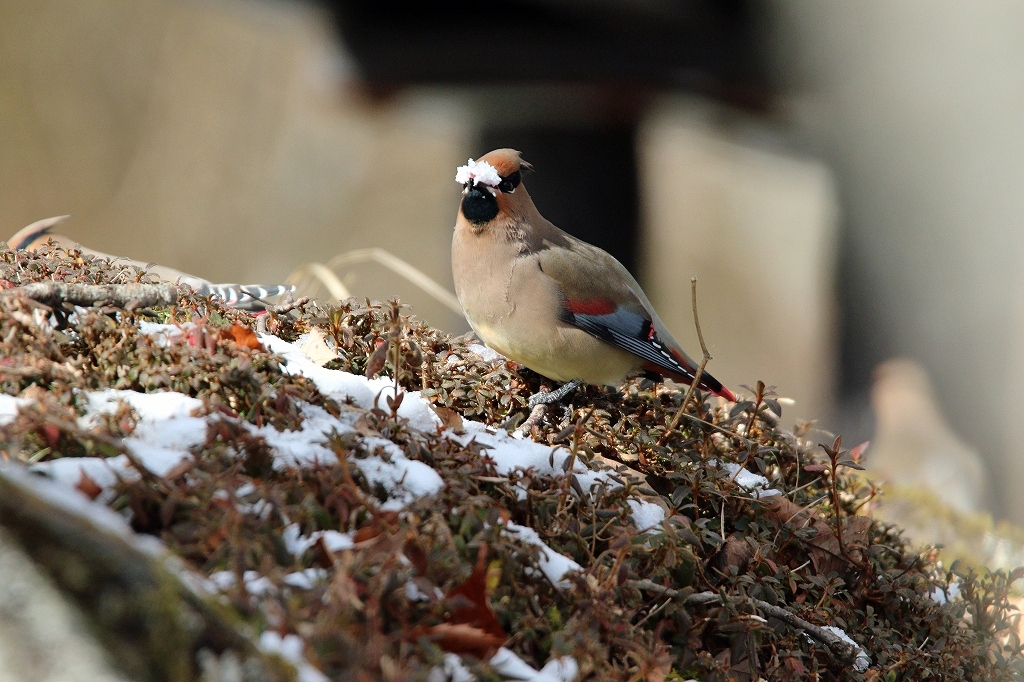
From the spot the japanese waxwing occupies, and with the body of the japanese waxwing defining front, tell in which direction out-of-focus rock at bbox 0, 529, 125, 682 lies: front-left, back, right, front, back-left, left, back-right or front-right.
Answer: front-left

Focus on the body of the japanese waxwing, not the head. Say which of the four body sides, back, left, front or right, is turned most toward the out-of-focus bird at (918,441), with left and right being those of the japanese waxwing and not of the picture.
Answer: back

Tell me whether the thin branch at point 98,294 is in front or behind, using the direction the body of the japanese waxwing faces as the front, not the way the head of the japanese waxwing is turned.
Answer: in front

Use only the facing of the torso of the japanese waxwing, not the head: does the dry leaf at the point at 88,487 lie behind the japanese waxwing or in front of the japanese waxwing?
in front

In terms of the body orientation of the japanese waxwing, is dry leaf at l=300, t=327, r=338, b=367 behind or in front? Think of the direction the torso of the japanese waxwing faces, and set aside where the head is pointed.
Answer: in front

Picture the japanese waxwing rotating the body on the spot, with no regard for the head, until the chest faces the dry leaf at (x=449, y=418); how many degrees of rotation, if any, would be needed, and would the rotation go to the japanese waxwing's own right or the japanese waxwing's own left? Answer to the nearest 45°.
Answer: approximately 45° to the japanese waxwing's own left

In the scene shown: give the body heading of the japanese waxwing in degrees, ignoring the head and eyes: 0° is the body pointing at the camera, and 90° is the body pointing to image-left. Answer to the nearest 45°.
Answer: approximately 45°

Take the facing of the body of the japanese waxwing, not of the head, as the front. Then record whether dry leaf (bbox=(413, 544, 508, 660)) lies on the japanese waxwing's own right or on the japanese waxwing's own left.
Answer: on the japanese waxwing's own left

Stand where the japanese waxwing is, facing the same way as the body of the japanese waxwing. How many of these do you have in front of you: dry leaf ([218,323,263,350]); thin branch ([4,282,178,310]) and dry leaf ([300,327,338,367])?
3

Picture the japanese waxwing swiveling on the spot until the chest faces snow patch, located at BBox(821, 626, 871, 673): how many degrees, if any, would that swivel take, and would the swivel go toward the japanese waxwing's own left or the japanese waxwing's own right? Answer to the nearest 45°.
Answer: approximately 90° to the japanese waxwing's own left

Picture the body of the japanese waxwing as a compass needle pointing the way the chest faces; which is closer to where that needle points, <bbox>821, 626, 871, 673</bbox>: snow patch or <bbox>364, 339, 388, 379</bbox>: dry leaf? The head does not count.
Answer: the dry leaf

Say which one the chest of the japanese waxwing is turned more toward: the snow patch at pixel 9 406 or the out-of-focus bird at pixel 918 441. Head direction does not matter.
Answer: the snow patch
